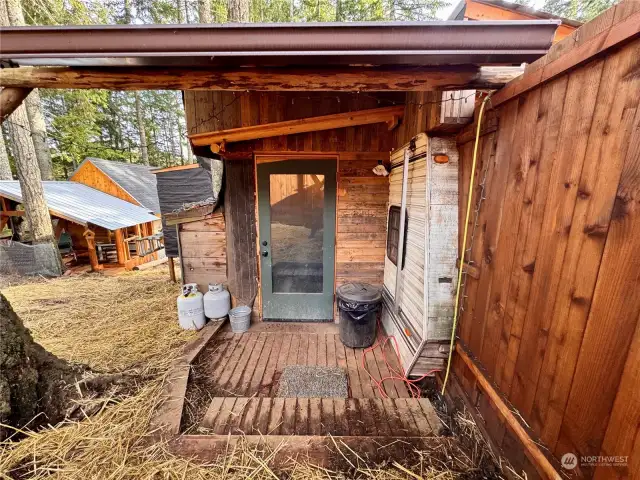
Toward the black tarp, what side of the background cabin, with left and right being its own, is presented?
front

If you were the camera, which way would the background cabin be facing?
facing the viewer and to the right of the viewer

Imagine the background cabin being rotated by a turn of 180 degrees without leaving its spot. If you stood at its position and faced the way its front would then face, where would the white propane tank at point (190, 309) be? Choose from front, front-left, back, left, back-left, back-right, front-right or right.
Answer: back-left

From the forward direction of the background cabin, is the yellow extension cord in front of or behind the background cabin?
in front

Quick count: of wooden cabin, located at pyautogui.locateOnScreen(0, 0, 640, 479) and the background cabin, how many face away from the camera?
0

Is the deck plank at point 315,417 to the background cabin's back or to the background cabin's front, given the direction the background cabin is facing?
to the front
